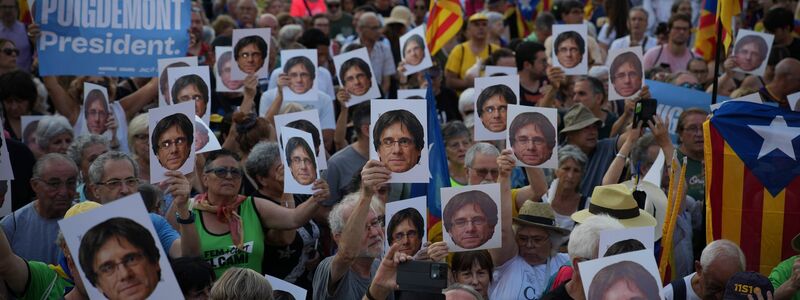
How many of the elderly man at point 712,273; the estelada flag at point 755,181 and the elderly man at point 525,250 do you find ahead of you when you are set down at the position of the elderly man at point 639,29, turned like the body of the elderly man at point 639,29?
3

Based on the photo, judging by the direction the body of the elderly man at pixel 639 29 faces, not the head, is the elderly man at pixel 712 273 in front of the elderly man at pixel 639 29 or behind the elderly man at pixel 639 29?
in front

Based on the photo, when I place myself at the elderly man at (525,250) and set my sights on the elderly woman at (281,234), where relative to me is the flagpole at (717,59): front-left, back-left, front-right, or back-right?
back-right

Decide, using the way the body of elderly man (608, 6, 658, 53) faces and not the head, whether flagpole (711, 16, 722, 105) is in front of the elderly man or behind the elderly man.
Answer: in front

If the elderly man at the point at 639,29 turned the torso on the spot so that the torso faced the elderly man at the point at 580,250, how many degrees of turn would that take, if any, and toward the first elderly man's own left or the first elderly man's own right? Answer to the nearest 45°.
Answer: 0° — they already face them

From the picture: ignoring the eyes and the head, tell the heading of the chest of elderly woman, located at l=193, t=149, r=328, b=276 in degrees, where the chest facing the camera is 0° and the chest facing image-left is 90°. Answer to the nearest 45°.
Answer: approximately 0°

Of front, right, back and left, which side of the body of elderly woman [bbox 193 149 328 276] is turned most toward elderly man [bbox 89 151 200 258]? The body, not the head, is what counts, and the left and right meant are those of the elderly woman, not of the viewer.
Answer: right

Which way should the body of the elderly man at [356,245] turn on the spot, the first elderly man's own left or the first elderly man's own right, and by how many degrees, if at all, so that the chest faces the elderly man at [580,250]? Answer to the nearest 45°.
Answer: approximately 45° to the first elderly man's own left
